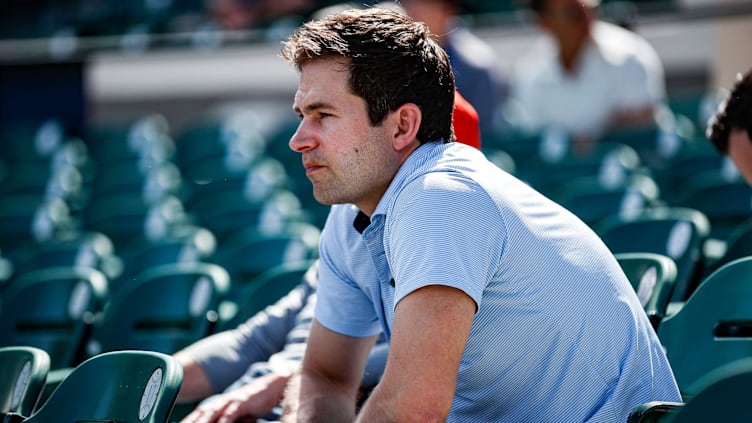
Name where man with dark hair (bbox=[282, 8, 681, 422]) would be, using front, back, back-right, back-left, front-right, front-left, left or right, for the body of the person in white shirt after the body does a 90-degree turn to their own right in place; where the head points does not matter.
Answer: back-left

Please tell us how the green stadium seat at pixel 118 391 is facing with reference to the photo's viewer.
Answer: facing the viewer and to the left of the viewer

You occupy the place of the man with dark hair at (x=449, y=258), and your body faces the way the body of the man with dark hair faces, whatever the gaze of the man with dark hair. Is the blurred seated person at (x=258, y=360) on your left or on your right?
on your right

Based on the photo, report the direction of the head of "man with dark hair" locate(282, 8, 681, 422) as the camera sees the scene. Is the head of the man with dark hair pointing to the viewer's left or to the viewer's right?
to the viewer's left

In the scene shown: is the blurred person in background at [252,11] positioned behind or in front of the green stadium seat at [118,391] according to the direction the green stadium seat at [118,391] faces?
behind

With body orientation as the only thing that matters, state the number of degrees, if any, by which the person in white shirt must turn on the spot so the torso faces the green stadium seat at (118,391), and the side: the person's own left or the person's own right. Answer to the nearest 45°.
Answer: approximately 45° to the person's own left

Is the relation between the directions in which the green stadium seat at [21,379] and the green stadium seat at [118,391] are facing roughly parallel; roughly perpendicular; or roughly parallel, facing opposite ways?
roughly parallel

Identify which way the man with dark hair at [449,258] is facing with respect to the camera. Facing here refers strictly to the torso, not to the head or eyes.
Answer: to the viewer's left

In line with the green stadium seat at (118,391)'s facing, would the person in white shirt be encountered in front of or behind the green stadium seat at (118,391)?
behind

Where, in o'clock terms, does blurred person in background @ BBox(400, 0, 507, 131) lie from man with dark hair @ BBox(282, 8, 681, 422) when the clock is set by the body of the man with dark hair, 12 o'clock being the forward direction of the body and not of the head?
The blurred person in background is roughly at 3 o'clock from the man with dark hair.
